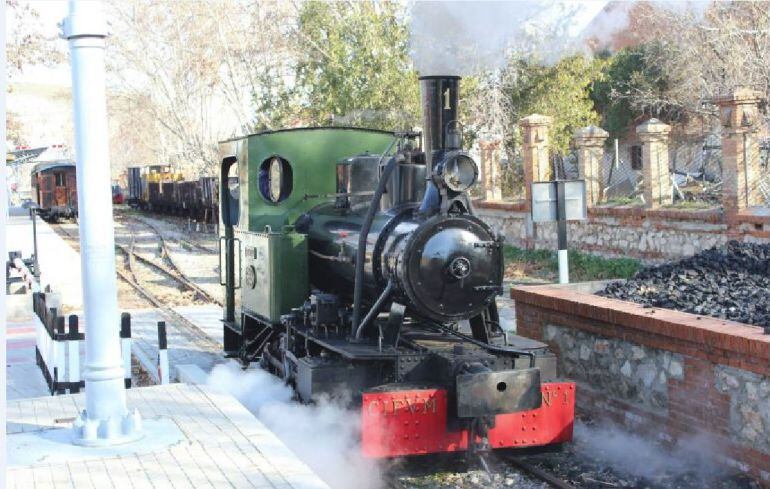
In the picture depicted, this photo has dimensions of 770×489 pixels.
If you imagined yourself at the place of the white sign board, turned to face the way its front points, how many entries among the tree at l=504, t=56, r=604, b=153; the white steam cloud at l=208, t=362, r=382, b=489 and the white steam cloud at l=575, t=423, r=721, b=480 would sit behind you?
1

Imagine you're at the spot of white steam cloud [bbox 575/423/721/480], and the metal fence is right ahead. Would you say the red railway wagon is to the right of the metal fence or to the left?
left

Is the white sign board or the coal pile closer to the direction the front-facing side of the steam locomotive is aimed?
the coal pile

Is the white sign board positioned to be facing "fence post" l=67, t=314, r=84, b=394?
no

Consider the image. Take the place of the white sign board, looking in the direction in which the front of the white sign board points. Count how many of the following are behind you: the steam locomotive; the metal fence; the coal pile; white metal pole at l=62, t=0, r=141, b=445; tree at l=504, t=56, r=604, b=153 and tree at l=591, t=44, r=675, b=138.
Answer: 3

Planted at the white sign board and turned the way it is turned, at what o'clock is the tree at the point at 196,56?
The tree is roughly at 5 o'clock from the white sign board.

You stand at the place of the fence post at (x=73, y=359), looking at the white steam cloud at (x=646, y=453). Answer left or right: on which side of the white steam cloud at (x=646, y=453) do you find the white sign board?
left

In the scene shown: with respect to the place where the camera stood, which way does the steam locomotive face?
facing the viewer and to the right of the viewer

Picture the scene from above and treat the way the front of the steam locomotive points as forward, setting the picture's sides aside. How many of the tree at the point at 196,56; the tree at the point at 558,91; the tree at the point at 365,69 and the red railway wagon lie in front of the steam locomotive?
0

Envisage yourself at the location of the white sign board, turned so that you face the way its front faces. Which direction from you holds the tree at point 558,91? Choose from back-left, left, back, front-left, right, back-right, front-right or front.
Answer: back

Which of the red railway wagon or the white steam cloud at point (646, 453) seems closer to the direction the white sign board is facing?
the white steam cloud

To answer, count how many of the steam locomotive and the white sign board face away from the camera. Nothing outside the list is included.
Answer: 1

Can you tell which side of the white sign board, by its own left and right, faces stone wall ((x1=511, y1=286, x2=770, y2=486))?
back

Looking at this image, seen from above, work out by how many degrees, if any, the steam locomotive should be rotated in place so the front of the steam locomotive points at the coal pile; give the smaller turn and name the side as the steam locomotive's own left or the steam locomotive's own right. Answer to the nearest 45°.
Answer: approximately 90° to the steam locomotive's own left

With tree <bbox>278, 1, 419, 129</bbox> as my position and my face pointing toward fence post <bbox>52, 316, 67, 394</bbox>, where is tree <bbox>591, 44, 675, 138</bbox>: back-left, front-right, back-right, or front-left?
front-left

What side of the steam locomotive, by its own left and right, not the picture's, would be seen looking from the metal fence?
left
